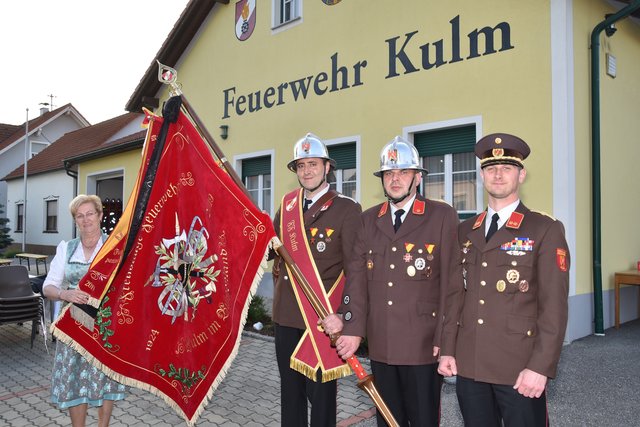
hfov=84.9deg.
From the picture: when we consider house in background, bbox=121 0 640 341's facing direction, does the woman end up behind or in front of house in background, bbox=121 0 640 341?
in front

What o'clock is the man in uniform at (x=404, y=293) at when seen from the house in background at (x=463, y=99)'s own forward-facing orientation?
The man in uniform is roughly at 11 o'clock from the house in background.

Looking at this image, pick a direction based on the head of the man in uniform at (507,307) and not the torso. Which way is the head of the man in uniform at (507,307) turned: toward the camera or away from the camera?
toward the camera

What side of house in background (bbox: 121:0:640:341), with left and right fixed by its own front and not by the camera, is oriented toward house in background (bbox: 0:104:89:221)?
right

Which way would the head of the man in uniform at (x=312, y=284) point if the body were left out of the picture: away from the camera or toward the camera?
toward the camera

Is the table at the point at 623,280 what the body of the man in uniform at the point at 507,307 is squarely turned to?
no

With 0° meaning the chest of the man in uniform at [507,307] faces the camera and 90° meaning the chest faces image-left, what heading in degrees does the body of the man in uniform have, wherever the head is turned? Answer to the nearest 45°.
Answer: approximately 45°

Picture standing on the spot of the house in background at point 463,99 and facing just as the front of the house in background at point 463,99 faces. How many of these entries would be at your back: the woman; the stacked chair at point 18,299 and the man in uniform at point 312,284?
0

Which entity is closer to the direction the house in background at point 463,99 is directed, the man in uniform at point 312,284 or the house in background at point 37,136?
the man in uniform

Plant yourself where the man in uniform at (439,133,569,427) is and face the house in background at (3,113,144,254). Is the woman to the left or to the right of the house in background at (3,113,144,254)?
left

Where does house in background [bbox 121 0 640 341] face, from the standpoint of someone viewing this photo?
facing the viewer and to the left of the viewer

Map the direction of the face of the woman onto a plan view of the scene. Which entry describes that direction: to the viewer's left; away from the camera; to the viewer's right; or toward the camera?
toward the camera
